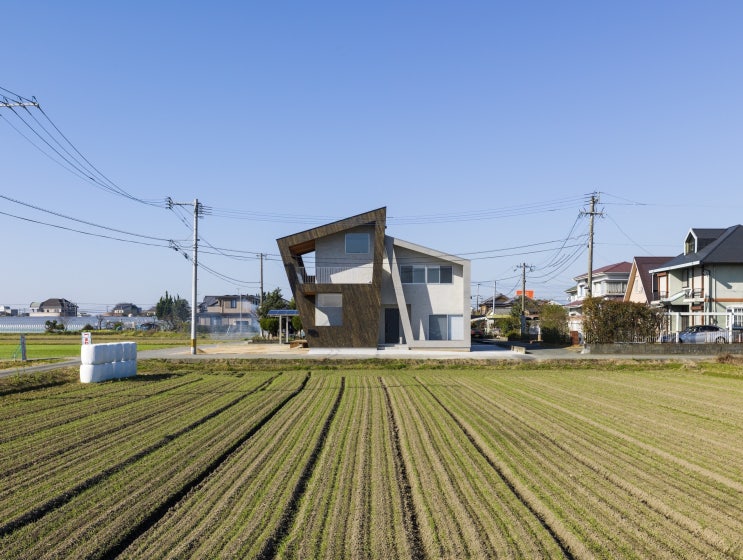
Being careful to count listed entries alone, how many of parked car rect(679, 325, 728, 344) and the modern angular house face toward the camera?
1

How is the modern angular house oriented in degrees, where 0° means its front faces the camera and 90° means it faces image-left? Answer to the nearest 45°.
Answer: approximately 0°

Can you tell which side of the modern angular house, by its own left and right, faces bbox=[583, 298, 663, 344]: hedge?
left

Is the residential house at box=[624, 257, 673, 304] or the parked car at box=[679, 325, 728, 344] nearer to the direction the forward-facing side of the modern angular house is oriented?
the parked car

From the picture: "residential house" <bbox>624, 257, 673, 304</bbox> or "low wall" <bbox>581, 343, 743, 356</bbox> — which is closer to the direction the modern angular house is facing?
the low wall

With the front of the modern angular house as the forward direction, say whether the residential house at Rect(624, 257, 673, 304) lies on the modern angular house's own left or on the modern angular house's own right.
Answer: on the modern angular house's own left
